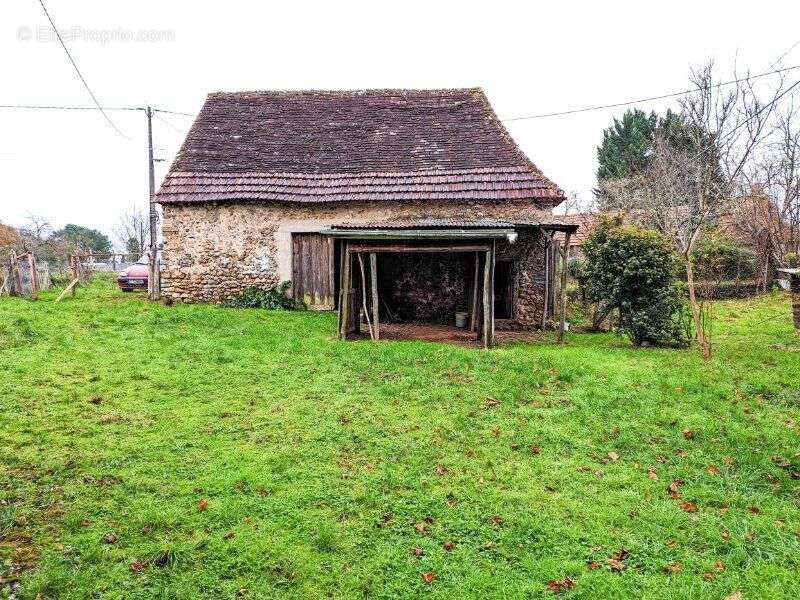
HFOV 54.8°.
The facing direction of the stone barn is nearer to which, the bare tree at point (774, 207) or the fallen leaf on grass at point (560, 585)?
the fallen leaf on grass

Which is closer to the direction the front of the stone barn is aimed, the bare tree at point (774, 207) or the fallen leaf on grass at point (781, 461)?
the fallen leaf on grass

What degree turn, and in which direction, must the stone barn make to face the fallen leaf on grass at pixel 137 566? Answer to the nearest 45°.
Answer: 0° — it already faces it

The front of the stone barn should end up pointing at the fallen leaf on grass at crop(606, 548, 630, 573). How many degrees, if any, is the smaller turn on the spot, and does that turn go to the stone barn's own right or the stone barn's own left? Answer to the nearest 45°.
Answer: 0° — it already faces it

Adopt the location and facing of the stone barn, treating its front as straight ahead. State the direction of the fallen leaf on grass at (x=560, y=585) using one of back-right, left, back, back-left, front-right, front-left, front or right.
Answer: front

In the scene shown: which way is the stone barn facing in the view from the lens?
facing the viewer

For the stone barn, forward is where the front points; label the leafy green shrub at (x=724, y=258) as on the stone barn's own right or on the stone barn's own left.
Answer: on the stone barn's own left

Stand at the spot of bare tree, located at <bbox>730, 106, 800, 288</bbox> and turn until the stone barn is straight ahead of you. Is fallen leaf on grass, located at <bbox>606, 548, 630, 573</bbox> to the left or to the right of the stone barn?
left

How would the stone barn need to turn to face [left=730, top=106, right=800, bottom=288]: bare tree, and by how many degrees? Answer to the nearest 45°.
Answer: approximately 90° to its left
